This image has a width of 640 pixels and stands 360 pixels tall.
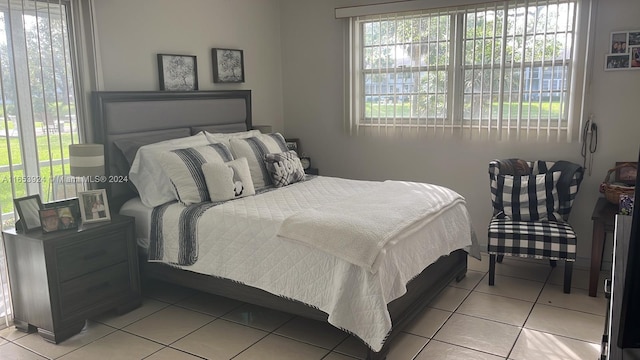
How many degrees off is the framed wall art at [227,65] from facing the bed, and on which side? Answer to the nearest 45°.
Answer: approximately 45° to its right

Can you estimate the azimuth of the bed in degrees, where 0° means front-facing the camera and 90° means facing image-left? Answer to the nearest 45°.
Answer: approximately 315°

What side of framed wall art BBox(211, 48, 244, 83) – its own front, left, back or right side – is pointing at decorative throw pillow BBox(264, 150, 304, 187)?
front

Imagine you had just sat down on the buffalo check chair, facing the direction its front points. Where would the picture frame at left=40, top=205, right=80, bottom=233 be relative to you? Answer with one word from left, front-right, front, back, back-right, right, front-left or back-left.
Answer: front-right

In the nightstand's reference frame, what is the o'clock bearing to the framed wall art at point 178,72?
The framed wall art is roughly at 9 o'clock from the nightstand.

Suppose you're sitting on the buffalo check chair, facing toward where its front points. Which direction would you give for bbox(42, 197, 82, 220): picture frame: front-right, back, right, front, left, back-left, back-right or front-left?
front-right

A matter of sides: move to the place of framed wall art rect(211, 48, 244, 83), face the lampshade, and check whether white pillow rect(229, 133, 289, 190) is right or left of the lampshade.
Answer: left

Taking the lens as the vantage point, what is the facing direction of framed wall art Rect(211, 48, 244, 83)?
facing the viewer and to the right of the viewer

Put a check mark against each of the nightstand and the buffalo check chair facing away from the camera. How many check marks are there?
0

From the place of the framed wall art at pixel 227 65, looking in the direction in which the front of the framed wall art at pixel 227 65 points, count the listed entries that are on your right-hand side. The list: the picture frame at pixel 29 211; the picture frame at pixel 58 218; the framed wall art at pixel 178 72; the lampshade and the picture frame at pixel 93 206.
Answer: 5
